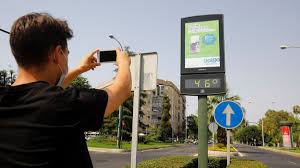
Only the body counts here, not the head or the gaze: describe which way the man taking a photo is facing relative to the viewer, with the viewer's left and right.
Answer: facing away from the viewer and to the right of the viewer

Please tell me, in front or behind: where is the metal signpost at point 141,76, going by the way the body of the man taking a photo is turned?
in front

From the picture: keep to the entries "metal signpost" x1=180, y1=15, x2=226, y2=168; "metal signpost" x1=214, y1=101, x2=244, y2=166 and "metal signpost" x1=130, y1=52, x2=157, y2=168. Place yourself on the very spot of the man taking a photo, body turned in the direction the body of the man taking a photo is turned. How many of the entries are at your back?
0

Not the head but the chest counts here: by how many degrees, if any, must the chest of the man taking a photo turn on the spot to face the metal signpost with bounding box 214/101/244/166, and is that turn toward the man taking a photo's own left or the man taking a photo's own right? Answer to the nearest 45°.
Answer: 0° — they already face it

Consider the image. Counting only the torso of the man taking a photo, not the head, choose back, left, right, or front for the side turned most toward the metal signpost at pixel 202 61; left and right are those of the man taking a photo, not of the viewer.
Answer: front
